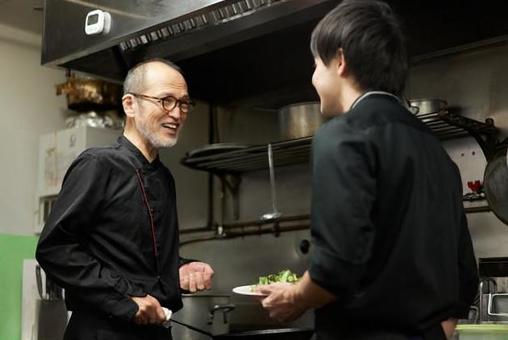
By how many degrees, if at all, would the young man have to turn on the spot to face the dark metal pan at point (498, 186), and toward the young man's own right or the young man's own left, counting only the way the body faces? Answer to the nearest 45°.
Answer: approximately 45° to the young man's own right

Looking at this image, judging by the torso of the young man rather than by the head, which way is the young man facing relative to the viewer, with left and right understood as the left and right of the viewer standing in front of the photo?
facing away from the viewer and to the left of the viewer

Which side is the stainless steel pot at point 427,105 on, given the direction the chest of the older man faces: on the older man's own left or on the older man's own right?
on the older man's own left

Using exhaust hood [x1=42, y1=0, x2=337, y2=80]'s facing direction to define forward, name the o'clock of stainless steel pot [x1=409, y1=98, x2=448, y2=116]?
The stainless steel pot is roughly at 8 o'clock from the exhaust hood.

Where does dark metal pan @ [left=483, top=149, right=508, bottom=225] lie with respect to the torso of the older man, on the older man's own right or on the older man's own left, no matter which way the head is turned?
on the older man's own left

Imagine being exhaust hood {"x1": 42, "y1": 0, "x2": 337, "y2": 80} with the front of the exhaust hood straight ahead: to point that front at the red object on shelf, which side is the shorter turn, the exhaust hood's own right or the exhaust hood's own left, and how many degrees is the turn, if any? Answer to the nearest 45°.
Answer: approximately 135° to the exhaust hood's own left

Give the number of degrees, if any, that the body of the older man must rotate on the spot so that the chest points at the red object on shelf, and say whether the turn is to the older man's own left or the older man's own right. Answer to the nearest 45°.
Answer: approximately 45° to the older man's own left

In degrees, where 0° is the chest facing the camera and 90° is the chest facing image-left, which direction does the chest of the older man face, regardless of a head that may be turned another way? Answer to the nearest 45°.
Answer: approximately 315°

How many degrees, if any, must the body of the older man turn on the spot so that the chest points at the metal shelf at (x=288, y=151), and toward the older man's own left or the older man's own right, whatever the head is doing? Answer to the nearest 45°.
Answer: approximately 90° to the older man's own left

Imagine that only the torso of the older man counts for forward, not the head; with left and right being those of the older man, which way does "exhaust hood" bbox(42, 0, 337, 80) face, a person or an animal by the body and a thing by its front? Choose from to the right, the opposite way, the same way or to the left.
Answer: to the right

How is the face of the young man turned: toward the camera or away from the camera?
away from the camera
